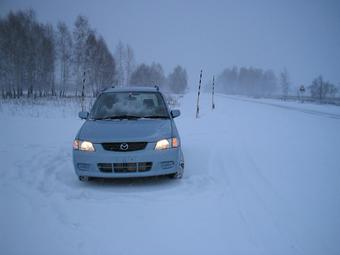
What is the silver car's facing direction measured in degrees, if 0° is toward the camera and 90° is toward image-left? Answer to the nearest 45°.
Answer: approximately 0°
